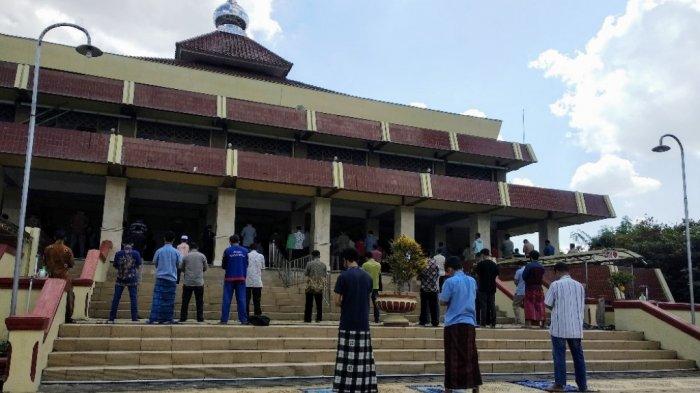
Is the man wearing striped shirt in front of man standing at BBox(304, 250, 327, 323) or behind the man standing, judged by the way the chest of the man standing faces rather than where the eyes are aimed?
behind

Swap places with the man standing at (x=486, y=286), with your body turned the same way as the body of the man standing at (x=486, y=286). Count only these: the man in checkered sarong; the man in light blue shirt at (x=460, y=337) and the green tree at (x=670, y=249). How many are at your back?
2

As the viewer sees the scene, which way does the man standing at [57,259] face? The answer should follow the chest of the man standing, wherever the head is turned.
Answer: away from the camera

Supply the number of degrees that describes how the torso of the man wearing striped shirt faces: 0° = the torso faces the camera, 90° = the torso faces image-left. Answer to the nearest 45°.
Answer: approximately 135°

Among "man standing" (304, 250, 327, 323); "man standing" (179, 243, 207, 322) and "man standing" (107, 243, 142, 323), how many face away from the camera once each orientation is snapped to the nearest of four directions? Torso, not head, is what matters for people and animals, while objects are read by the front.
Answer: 3

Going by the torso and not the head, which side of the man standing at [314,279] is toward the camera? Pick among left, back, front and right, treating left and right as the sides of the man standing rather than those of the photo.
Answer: back

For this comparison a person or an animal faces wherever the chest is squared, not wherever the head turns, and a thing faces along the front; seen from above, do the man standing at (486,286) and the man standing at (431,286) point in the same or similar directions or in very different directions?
same or similar directions

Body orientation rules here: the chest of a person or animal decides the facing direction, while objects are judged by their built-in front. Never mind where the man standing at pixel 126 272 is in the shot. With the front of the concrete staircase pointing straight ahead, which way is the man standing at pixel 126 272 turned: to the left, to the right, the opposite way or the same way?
the opposite way

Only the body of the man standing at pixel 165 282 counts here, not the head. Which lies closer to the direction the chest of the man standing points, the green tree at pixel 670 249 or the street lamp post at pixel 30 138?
the green tree

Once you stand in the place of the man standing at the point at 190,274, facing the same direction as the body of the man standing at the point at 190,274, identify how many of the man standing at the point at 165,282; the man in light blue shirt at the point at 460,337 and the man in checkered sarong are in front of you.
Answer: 0

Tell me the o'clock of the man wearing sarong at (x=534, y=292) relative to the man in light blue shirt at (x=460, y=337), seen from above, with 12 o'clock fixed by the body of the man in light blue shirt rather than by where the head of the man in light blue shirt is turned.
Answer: The man wearing sarong is roughly at 2 o'clock from the man in light blue shirt.

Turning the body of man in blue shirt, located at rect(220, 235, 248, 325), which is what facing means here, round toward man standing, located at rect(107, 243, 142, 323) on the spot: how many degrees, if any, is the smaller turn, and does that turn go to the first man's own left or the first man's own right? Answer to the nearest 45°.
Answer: approximately 90° to the first man's own left

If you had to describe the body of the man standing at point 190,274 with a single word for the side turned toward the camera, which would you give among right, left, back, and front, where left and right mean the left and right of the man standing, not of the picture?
back

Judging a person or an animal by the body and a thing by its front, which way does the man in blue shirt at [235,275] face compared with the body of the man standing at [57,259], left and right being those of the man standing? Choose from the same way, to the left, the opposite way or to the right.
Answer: the same way

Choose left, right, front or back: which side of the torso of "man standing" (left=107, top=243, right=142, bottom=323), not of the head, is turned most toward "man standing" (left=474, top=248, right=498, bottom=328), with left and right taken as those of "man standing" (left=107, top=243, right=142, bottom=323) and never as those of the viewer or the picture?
right

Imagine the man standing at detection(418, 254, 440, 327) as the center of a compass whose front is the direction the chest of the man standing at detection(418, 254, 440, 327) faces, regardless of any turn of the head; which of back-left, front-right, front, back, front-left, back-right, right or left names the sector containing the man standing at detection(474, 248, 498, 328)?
right

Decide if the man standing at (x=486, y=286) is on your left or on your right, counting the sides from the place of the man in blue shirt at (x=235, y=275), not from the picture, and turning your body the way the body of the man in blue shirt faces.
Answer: on your right

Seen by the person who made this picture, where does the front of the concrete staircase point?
facing the viewer
